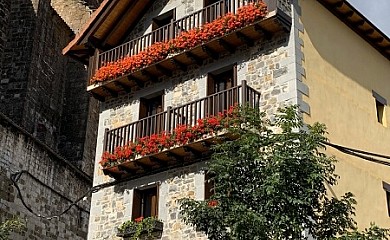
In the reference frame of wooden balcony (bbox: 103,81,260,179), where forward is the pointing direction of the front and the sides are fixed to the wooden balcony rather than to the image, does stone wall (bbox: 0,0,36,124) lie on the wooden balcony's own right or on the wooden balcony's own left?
on the wooden balcony's own right

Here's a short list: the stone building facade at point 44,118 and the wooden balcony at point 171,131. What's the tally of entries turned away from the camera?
0

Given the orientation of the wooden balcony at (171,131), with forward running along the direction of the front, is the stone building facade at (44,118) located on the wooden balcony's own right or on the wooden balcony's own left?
on the wooden balcony's own right

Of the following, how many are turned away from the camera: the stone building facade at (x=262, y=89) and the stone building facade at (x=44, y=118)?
0

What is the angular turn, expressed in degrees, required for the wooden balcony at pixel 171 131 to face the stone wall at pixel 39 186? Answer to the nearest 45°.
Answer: approximately 90° to its right

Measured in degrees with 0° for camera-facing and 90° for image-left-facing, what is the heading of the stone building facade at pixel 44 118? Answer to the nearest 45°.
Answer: approximately 315°

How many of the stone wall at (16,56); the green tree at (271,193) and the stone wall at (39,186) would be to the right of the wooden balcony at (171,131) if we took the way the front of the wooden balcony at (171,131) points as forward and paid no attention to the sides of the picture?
2

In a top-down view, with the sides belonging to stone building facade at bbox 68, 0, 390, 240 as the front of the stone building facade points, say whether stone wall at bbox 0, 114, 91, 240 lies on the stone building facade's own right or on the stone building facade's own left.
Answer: on the stone building facade's own right

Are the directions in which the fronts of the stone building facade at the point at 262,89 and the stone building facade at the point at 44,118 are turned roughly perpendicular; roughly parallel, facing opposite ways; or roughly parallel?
roughly perpendicular

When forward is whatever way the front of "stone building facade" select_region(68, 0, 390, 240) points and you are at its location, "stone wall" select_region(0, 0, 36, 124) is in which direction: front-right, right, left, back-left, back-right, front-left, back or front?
right

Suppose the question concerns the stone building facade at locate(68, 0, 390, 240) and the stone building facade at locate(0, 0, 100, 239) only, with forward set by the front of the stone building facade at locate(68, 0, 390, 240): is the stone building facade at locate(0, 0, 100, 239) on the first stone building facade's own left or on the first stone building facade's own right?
on the first stone building facade's own right

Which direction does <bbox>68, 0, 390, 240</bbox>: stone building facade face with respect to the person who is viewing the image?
facing the viewer and to the left of the viewer

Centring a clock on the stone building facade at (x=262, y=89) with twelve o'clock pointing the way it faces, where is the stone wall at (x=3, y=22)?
The stone wall is roughly at 3 o'clock from the stone building facade.
